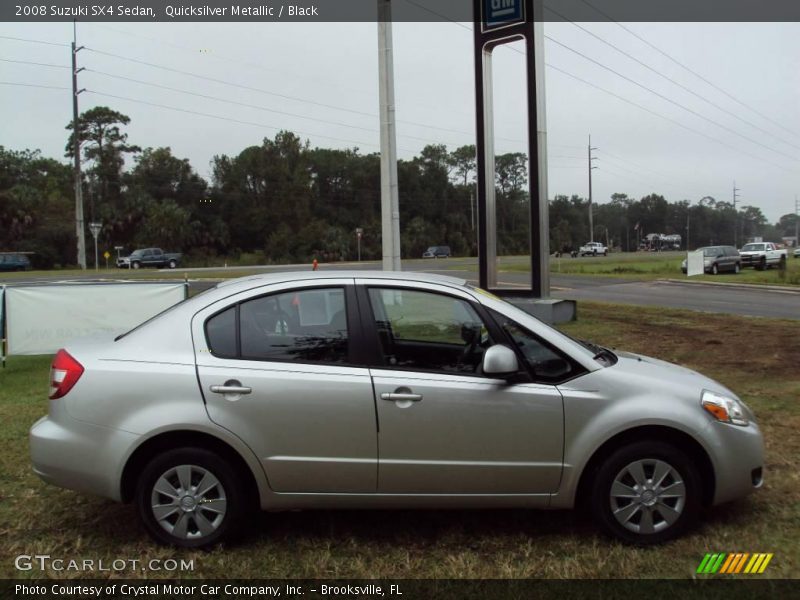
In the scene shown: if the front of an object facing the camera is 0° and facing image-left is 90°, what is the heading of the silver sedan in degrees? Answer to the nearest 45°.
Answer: approximately 270°

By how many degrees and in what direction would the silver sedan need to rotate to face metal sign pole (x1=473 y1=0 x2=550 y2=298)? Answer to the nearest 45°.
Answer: approximately 90° to its left

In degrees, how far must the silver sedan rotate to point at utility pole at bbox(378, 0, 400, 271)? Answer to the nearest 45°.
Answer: approximately 90° to its left

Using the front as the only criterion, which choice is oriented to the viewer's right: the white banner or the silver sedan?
the silver sedan

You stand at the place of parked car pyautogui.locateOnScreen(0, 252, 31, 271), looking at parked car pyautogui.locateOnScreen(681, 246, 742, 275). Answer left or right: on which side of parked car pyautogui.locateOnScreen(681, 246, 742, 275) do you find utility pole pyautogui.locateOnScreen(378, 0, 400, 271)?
right

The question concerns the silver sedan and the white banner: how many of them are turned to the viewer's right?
1
